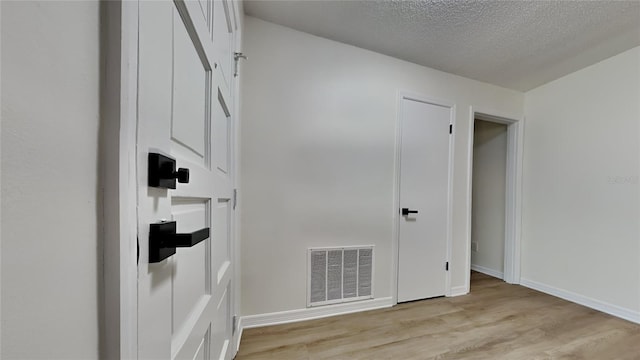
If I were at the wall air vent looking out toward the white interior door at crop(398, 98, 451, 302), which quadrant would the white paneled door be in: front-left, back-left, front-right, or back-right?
back-right

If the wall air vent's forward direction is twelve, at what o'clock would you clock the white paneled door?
The white paneled door is roughly at 2 o'clock from the wall air vent.

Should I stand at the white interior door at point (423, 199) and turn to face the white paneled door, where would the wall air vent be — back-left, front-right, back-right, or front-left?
front-right

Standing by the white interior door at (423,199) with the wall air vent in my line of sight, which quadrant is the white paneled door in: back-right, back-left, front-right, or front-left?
front-left

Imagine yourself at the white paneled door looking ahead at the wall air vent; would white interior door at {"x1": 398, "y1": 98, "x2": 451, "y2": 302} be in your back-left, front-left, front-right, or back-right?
front-right

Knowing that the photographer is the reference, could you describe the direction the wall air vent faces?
facing the viewer and to the right of the viewer

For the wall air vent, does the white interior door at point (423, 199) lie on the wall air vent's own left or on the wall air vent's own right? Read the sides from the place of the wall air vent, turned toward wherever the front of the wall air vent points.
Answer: on the wall air vent's own left
